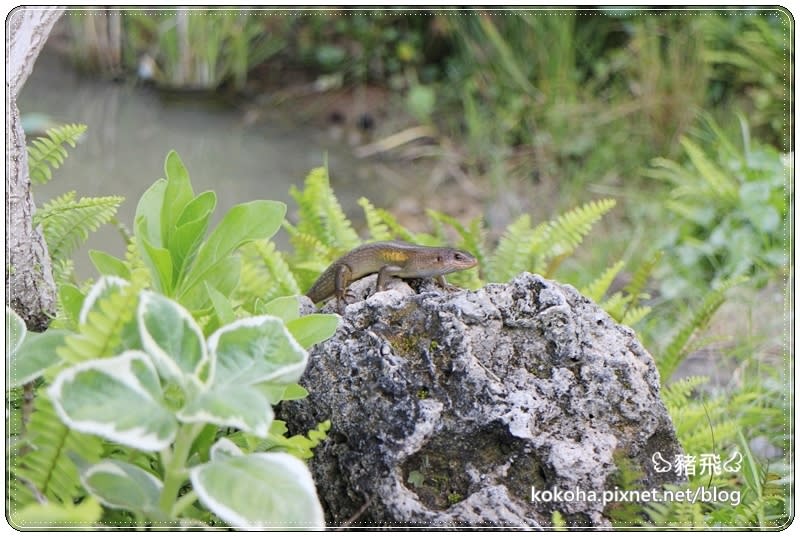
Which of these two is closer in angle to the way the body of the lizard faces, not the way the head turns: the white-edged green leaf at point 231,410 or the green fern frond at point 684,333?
the green fern frond

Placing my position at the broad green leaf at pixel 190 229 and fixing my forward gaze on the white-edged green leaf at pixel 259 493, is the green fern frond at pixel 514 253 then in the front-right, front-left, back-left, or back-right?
back-left

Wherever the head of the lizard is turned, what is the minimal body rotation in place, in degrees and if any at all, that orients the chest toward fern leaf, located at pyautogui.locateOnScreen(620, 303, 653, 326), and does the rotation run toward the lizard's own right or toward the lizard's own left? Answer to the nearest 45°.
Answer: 0° — it already faces it

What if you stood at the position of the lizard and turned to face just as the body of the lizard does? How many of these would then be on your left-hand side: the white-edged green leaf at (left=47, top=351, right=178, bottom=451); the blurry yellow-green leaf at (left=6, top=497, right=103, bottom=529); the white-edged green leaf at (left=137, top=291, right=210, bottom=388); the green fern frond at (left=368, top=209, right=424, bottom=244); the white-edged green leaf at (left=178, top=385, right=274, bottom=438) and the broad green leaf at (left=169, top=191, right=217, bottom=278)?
1

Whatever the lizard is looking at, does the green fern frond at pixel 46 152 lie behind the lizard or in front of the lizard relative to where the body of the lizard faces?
behind

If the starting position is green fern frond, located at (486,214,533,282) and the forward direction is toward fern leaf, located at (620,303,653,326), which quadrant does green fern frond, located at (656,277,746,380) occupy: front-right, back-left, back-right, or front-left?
front-left

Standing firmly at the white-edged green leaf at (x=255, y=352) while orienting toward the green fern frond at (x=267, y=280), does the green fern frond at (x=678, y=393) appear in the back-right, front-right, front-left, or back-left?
front-right

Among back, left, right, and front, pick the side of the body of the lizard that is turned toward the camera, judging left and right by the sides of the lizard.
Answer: right

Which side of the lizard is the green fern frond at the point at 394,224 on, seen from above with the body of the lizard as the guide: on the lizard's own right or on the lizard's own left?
on the lizard's own left

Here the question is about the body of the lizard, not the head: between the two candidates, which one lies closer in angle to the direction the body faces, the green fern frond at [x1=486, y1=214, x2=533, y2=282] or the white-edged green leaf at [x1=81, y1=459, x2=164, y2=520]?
the green fern frond

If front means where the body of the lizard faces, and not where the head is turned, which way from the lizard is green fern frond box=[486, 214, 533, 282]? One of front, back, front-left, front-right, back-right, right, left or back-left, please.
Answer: front-left

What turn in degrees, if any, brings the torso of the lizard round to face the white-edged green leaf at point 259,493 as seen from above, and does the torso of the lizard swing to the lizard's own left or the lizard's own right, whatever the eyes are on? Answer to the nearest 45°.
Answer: approximately 90° to the lizard's own right

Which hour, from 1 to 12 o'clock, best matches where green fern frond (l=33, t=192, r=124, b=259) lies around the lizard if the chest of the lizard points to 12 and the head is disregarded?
The green fern frond is roughly at 6 o'clock from the lizard.

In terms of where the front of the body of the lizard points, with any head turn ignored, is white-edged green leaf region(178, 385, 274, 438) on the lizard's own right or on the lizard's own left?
on the lizard's own right

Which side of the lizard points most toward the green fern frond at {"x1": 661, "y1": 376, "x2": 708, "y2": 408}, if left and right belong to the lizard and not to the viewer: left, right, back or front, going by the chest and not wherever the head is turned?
front
